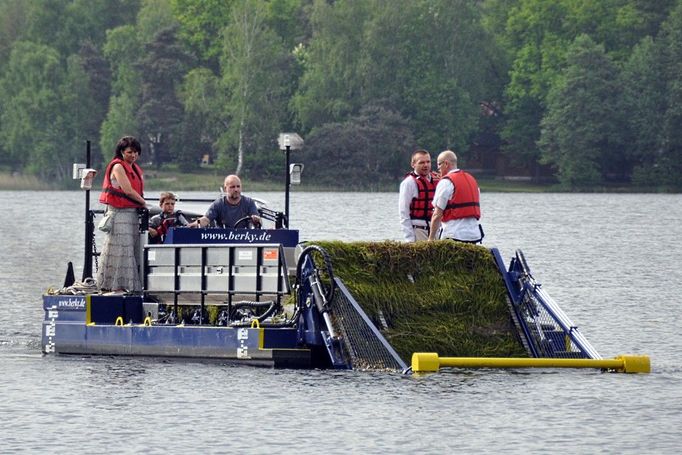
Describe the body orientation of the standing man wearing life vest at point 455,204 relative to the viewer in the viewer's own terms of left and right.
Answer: facing away from the viewer and to the left of the viewer

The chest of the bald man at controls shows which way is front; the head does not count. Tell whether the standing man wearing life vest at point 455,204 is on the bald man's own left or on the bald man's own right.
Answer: on the bald man's own left

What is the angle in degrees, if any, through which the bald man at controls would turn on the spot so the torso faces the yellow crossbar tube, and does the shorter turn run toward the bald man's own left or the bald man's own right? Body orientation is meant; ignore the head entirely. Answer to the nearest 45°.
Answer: approximately 45° to the bald man's own left

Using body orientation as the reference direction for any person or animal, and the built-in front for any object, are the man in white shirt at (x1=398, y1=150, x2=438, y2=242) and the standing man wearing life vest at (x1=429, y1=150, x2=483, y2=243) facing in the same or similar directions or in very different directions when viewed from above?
very different directions

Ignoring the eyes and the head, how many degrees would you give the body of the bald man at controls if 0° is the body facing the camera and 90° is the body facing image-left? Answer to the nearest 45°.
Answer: approximately 0°

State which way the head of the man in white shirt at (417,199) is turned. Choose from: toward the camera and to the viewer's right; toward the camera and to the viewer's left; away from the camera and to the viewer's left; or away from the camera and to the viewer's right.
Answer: toward the camera and to the viewer's right

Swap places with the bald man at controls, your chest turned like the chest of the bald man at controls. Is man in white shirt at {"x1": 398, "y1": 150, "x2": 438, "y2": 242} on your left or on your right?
on your left
